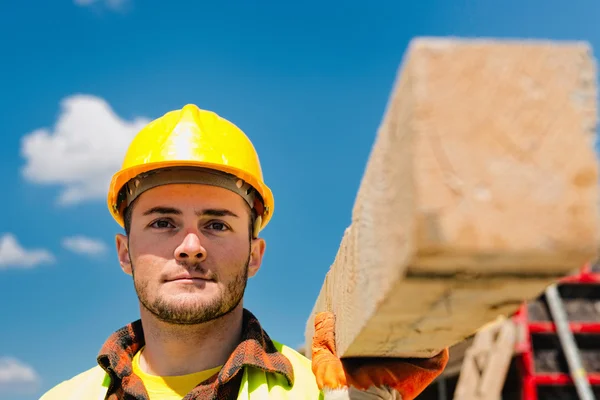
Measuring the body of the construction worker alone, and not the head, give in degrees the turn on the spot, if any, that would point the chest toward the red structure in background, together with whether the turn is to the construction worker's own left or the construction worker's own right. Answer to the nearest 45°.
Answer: approximately 135° to the construction worker's own left

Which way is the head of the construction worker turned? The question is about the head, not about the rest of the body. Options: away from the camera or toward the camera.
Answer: toward the camera

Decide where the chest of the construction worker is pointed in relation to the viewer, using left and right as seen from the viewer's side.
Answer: facing the viewer
